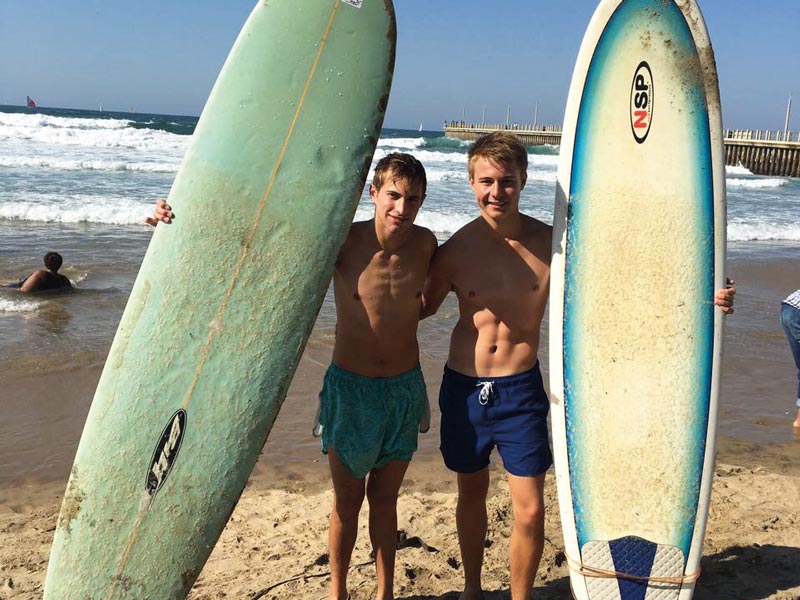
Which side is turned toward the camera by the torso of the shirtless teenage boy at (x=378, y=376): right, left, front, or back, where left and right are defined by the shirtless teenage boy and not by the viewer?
front

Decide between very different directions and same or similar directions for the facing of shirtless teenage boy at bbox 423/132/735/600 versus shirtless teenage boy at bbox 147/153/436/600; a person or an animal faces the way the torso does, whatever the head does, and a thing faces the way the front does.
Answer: same or similar directions

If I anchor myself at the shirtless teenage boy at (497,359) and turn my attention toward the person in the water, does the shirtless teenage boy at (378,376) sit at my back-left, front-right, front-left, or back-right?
front-left

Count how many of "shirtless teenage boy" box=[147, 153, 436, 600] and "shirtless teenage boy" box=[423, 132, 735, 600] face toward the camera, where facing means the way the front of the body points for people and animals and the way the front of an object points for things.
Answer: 2

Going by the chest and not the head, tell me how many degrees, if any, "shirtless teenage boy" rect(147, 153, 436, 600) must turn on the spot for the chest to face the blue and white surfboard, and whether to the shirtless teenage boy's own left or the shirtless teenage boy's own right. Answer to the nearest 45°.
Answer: approximately 90° to the shirtless teenage boy's own left

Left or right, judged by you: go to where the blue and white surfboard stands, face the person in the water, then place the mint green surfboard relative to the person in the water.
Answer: left

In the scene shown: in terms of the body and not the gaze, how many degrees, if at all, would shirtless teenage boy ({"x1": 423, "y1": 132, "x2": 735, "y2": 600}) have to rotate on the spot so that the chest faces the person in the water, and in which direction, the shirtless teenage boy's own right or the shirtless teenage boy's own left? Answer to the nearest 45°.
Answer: approximately 135° to the shirtless teenage boy's own right

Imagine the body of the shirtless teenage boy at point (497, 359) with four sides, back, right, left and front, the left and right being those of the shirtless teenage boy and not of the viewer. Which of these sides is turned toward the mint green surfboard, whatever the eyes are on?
right

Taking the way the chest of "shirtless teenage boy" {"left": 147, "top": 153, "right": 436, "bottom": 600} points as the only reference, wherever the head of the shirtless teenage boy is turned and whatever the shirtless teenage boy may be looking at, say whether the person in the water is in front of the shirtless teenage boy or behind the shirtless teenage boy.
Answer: behind

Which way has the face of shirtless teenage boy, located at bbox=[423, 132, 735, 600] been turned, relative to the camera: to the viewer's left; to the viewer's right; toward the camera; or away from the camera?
toward the camera
